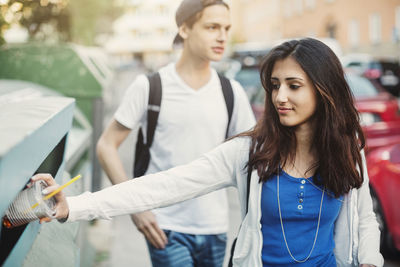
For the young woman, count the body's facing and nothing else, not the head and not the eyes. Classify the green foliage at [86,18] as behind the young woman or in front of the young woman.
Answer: behind

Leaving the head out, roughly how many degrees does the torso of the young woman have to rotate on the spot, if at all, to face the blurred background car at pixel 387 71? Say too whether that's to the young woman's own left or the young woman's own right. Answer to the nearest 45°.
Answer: approximately 180°

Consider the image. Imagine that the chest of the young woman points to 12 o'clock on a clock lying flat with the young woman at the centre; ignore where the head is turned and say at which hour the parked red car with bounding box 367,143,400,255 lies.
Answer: The parked red car is roughly at 7 o'clock from the young woman.

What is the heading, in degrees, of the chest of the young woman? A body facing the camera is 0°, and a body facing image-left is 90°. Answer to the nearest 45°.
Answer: approximately 0°

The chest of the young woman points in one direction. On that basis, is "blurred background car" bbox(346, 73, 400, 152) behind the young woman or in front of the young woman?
behind
